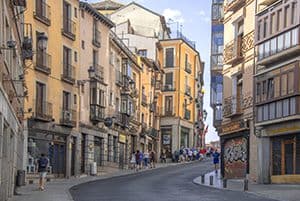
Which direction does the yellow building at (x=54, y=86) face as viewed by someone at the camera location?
facing the viewer and to the right of the viewer

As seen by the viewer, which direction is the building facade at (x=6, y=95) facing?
to the viewer's right

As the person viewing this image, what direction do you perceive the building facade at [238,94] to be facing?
facing the viewer and to the left of the viewer

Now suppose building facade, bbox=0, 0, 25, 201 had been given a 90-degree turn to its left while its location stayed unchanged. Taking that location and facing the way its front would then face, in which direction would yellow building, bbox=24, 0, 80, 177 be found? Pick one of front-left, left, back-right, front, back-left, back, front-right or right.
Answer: front

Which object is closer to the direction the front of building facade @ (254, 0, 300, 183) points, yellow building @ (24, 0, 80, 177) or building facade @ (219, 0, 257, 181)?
the yellow building

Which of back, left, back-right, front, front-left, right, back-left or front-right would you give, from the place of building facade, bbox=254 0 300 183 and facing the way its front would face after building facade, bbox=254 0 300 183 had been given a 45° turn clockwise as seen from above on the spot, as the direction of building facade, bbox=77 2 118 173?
front-right

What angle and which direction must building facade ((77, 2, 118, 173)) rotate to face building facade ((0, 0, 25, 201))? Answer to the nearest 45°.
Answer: approximately 45° to its right

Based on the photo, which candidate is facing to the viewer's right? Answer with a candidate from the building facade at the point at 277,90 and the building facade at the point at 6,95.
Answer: the building facade at the point at 6,95

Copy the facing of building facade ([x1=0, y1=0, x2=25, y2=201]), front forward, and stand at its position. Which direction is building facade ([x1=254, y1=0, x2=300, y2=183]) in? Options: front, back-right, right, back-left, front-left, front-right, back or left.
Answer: front-left

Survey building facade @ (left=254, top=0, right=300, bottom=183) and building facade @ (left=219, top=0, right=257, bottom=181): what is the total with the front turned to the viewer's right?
0

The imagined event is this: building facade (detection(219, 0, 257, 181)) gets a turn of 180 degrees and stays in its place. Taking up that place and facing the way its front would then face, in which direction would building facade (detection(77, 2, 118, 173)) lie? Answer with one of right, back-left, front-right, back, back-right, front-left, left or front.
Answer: left
